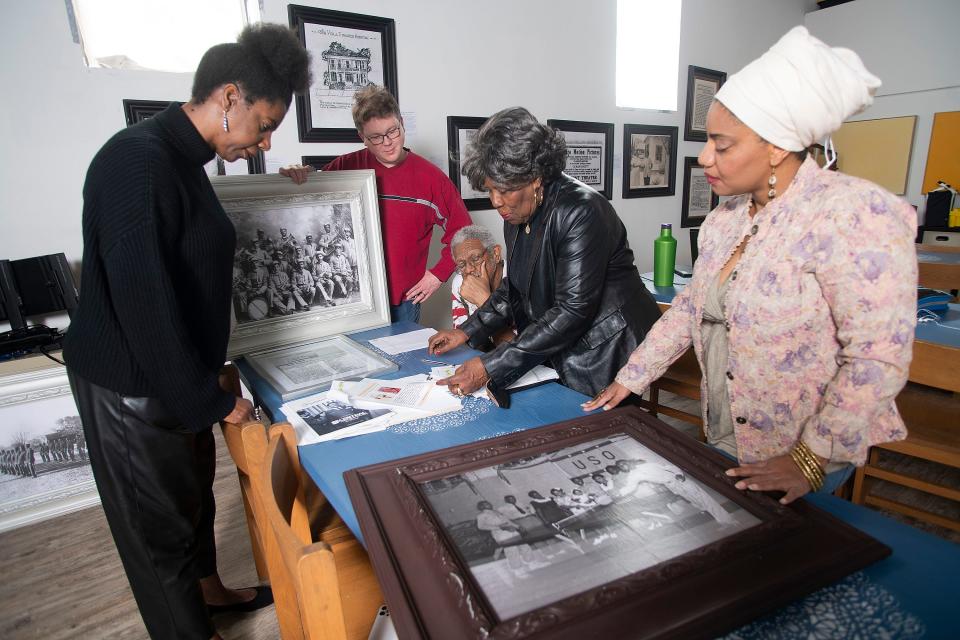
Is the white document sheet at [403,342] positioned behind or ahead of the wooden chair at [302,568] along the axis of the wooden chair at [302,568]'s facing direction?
ahead

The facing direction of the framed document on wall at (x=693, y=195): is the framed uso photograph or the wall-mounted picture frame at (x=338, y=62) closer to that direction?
the framed uso photograph

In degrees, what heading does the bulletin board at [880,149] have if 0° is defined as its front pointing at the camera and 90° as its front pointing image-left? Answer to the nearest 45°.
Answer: approximately 45°

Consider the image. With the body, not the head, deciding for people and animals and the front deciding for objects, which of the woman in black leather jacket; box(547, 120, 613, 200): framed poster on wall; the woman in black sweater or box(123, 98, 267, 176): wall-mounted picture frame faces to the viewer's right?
the woman in black sweater

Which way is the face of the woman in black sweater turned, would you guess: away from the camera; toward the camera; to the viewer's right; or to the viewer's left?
to the viewer's right

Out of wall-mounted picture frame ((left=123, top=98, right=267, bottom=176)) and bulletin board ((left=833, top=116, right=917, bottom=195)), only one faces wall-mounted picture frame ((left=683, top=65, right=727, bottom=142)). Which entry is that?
the bulletin board

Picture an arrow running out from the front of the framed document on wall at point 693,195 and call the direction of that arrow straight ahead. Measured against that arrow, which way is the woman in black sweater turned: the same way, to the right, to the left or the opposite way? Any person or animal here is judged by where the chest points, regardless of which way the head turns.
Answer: to the left

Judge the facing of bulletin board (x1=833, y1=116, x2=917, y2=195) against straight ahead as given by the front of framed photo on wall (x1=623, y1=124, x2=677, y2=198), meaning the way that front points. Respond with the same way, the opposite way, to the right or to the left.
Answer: to the right

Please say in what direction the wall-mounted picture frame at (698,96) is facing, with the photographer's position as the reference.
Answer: facing the viewer and to the right of the viewer

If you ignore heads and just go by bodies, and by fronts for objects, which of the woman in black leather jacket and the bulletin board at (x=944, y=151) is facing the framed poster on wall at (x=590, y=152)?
the bulletin board

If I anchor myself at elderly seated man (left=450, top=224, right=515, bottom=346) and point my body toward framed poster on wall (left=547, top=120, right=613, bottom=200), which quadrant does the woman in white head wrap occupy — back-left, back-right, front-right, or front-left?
back-right

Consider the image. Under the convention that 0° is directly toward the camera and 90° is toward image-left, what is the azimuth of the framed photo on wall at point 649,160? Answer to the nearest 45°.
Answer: approximately 315°

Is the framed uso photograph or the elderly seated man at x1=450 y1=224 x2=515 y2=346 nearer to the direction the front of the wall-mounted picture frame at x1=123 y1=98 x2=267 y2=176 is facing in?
the framed uso photograph

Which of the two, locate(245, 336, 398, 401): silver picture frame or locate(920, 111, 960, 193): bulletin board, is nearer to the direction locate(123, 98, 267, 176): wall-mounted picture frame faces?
the silver picture frame
